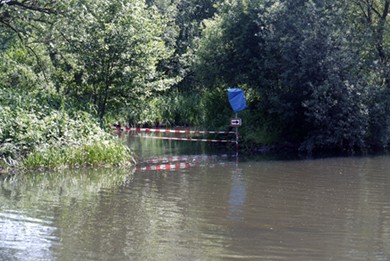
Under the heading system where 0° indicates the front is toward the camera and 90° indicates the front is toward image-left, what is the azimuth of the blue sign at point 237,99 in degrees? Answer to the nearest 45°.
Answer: approximately 0°

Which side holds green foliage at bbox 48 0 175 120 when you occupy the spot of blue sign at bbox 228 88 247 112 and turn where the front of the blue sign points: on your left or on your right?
on your right
